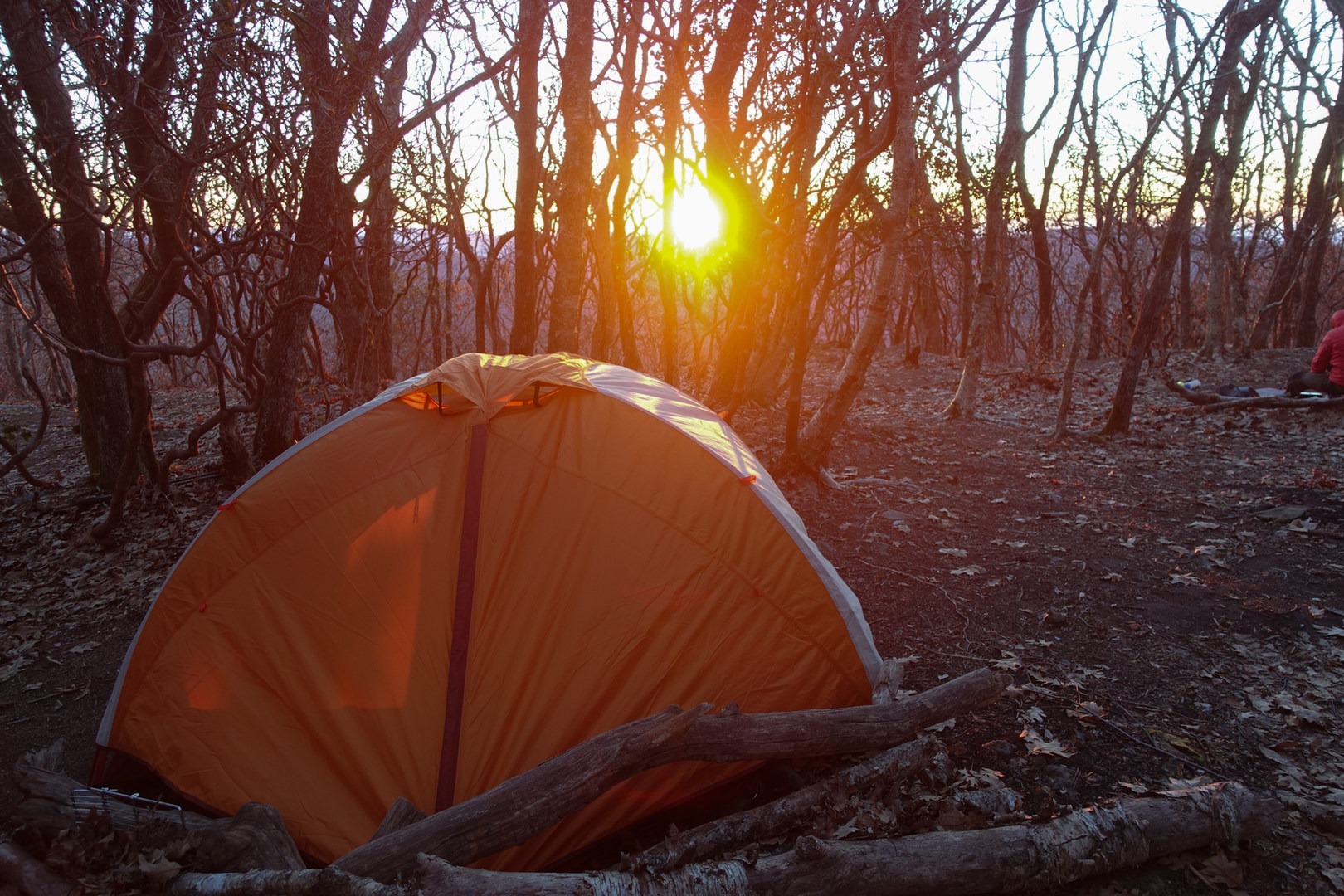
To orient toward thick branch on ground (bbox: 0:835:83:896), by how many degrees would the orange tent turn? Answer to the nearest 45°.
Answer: approximately 45° to its right

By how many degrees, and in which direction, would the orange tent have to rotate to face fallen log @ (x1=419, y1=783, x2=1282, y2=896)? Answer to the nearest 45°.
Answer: approximately 45° to its left

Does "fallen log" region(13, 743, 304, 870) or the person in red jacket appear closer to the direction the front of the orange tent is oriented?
the fallen log

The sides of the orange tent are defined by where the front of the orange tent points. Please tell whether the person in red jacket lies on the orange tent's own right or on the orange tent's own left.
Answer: on the orange tent's own left

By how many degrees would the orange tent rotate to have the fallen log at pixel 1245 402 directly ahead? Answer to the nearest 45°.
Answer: approximately 135° to its left

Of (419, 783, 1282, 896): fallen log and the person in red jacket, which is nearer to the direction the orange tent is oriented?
the fallen log

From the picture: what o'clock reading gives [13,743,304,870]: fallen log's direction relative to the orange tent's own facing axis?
The fallen log is roughly at 2 o'clock from the orange tent.

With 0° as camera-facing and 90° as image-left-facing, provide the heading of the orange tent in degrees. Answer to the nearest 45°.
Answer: approximately 0°
